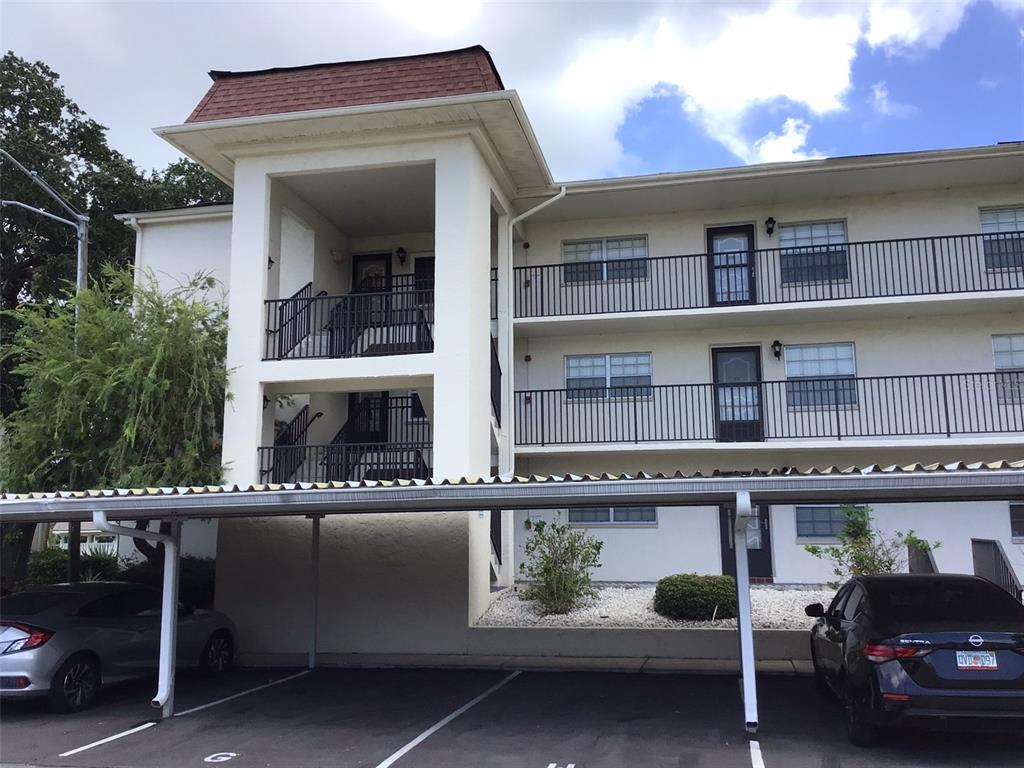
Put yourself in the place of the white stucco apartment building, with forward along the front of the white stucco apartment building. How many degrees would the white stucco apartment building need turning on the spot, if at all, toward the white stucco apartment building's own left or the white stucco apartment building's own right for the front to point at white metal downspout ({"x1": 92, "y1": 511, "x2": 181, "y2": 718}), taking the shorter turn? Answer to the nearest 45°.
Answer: approximately 45° to the white stucco apartment building's own right

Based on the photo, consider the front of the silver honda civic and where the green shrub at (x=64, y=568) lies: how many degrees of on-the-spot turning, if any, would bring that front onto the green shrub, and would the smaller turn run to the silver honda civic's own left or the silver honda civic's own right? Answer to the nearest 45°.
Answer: approximately 45° to the silver honda civic's own left

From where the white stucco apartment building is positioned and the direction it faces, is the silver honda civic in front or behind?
in front

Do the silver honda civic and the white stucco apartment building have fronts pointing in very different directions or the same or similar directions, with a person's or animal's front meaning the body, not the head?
very different directions

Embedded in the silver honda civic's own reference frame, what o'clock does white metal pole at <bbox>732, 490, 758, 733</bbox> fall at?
The white metal pole is roughly at 3 o'clock from the silver honda civic.

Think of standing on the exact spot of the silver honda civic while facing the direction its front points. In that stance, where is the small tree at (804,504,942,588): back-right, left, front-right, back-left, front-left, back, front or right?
front-right

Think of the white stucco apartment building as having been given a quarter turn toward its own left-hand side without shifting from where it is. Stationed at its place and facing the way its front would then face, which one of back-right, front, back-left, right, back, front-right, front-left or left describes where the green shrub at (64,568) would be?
back

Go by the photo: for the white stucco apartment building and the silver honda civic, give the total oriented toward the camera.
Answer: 1

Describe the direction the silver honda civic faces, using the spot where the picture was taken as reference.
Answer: facing away from the viewer and to the right of the viewer

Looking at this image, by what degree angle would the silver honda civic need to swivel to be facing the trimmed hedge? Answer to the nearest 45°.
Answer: approximately 45° to its right

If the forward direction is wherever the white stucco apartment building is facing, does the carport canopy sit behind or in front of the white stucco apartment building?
in front

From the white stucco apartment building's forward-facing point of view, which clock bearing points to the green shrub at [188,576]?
The green shrub is roughly at 3 o'clock from the white stucco apartment building.

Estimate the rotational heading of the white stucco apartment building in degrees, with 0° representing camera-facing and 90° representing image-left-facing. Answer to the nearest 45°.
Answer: approximately 0°
